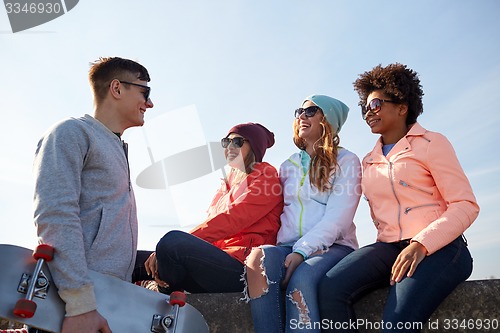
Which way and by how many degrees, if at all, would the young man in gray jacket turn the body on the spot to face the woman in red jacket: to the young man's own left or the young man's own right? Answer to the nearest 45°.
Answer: approximately 45° to the young man's own left

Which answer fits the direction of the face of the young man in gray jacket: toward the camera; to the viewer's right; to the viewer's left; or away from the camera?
to the viewer's right

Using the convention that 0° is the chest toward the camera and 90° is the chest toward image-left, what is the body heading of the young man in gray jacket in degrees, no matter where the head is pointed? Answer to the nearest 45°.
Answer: approximately 270°

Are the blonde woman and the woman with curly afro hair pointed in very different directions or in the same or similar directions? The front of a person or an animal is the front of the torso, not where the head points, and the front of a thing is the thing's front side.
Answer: same or similar directions

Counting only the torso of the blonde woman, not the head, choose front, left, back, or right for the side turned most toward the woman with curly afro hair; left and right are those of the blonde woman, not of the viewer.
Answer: left

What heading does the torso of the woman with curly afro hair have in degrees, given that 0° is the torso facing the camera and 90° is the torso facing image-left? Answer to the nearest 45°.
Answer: approximately 45°

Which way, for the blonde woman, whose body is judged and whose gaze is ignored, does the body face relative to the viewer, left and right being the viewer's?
facing the viewer and to the left of the viewer

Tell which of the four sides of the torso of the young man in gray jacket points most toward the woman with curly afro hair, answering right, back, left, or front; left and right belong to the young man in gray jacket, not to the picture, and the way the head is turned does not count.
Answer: front

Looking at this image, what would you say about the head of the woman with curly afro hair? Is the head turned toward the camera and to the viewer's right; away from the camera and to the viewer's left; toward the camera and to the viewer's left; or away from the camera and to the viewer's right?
toward the camera and to the viewer's left

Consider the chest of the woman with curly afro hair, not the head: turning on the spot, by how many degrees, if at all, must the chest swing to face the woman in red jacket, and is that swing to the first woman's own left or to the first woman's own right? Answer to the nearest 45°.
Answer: approximately 45° to the first woman's own right

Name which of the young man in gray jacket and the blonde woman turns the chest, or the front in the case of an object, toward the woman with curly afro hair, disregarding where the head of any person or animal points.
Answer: the young man in gray jacket

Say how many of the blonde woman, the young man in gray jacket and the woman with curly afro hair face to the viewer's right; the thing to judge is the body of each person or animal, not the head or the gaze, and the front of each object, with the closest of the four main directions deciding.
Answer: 1

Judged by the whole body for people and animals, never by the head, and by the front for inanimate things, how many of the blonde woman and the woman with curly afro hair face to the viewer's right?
0

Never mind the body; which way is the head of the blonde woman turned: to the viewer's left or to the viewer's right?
to the viewer's left

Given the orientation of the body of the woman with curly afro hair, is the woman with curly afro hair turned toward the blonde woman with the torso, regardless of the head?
no
